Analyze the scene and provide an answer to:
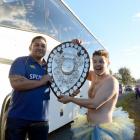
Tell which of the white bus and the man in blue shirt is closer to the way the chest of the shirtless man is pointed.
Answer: the man in blue shirt

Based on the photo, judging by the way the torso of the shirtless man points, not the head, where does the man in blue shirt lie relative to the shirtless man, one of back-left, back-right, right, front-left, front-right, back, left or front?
front-right

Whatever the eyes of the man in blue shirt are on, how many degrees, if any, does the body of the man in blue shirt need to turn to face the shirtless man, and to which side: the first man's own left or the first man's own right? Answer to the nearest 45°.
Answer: approximately 45° to the first man's own left

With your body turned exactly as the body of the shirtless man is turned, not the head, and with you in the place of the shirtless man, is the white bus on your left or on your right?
on your right

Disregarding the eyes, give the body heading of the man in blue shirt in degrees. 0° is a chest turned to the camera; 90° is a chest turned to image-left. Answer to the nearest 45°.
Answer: approximately 315°

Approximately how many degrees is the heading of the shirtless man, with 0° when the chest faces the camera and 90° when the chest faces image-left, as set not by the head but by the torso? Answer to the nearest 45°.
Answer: approximately 45°
